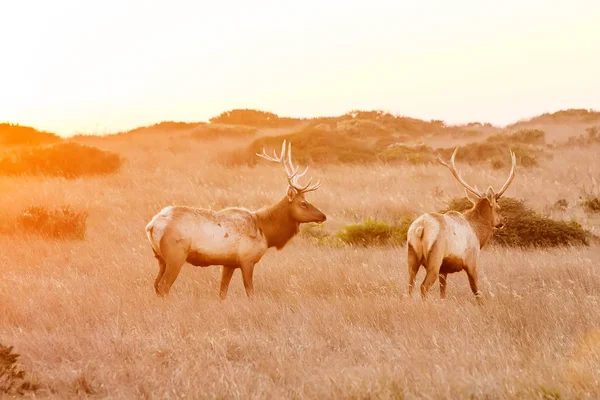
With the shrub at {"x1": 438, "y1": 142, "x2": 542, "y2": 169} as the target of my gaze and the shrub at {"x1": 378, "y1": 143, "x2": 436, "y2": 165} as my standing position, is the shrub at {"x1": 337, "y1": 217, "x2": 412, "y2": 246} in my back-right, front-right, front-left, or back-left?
back-right

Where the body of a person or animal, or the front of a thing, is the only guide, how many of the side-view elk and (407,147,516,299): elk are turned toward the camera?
0

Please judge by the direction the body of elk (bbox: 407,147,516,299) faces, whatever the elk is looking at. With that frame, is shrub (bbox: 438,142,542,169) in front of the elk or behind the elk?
in front

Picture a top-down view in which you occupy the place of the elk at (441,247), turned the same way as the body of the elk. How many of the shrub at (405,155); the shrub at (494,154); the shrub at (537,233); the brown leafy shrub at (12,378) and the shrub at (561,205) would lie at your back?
1

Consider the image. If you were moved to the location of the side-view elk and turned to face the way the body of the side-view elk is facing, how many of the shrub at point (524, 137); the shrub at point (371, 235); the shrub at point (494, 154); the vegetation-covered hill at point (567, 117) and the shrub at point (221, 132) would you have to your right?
0

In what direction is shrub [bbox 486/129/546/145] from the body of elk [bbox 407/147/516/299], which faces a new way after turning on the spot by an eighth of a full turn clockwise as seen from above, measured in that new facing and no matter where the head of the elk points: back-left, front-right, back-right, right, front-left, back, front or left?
left

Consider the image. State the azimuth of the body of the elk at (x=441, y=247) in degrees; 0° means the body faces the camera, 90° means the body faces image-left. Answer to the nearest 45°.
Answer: approximately 225°

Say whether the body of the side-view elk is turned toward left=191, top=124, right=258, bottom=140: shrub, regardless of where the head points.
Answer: no

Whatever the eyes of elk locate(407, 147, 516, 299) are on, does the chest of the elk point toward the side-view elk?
no

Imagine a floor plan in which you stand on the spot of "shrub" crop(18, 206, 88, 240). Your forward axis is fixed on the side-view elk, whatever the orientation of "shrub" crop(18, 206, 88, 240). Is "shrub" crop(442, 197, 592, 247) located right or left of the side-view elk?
left

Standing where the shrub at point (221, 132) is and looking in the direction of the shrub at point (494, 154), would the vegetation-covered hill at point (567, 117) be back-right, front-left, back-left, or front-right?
front-left

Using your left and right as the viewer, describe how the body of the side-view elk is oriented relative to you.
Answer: facing to the right of the viewer

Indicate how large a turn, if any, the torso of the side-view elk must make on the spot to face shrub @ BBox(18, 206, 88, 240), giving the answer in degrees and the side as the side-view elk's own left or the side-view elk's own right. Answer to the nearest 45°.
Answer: approximately 135° to the side-view elk's own left

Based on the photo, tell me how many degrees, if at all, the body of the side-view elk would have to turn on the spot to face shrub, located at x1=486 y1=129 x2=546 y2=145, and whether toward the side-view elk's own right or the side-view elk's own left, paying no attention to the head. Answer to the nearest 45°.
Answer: approximately 45° to the side-view elk's own left
